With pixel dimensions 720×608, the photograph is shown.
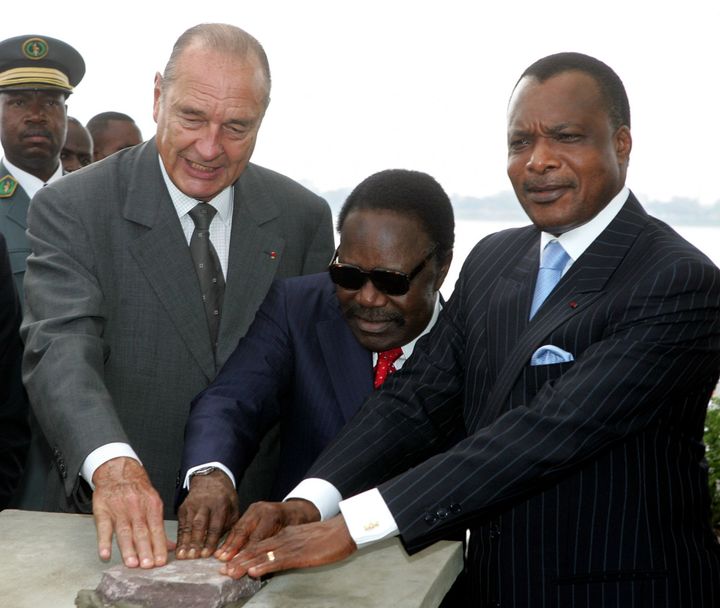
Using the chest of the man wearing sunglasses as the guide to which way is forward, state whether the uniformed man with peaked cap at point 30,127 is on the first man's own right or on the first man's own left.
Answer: on the first man's own right

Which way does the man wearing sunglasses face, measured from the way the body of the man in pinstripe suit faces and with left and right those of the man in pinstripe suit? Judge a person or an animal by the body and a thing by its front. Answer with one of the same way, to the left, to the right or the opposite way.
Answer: the same way

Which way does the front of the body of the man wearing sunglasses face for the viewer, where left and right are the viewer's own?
facing the viewer and to the left of the viewer

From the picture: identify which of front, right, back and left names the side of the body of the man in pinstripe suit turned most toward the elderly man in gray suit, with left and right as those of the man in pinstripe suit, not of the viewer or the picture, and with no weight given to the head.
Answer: right

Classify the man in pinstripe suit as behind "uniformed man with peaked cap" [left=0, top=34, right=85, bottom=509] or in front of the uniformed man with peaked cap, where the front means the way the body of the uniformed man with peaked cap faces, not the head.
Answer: in front

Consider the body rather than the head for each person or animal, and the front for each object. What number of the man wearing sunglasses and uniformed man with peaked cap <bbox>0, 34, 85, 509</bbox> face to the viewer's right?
0

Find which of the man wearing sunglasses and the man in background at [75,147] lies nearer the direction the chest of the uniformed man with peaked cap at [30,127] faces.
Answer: the man wearing sunglasses

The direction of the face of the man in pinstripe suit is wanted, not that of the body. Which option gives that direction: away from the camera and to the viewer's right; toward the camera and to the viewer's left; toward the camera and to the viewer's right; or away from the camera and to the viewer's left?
toward the camera and to the viewer's left

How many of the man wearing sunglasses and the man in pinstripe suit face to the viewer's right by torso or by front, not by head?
0

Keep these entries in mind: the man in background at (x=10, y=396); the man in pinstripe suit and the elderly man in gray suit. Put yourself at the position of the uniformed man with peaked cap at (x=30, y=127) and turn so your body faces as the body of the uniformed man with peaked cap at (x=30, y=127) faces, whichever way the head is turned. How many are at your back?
0

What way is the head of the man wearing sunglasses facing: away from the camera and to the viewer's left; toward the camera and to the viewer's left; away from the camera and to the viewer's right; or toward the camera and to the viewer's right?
toward the camera and to the viewer's left

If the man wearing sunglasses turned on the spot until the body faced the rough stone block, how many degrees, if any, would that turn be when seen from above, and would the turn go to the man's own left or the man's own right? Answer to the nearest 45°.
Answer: approximately 45° to the man's own right

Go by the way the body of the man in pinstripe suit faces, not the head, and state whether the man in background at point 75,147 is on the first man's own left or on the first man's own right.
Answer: on the first man's own right

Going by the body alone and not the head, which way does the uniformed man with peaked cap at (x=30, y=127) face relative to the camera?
toward the camera

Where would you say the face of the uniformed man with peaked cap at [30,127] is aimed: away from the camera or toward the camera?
toward the camera

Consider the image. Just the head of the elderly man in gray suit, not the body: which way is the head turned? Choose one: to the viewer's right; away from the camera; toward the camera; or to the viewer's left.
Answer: toward the camera
